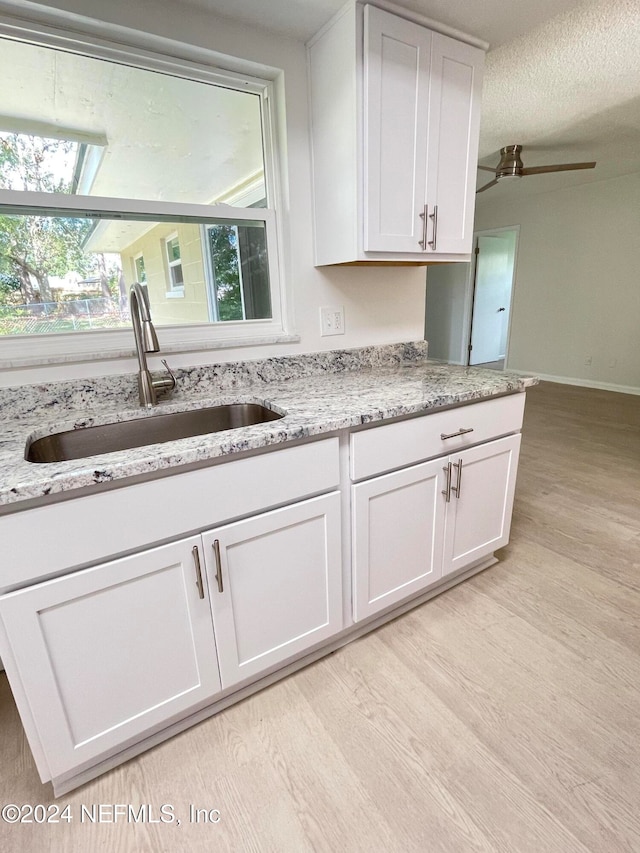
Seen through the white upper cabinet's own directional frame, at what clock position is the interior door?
The interior door is roughly at 8 o'clock from the white upper cabinet.

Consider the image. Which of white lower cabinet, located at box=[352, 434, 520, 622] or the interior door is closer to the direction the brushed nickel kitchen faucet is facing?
the white lower cabinet

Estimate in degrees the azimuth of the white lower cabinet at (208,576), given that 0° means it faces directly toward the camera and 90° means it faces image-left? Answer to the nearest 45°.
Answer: approximately 315°

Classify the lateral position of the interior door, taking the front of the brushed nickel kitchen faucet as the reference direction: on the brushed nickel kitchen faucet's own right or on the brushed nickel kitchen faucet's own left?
on the brushed nickel kitchen faucet's own left

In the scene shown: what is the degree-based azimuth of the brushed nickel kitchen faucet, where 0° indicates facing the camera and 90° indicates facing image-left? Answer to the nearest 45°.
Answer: approximately 315°
